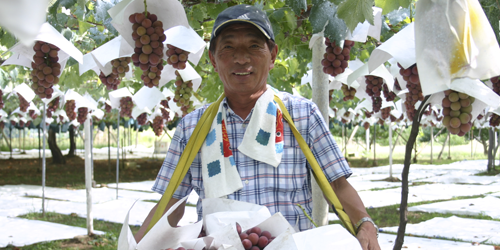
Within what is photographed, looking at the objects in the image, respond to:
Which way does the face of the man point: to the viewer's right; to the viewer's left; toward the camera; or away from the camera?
toward the camera

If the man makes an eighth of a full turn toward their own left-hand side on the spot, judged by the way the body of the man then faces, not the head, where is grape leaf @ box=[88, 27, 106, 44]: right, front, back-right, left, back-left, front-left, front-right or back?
back

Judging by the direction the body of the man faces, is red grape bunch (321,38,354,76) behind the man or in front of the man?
behind

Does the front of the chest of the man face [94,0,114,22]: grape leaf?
no

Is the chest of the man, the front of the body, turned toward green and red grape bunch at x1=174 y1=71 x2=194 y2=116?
no

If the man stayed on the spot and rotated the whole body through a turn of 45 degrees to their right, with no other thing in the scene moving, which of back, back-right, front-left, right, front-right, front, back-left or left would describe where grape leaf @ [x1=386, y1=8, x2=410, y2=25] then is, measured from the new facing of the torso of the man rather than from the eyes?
back

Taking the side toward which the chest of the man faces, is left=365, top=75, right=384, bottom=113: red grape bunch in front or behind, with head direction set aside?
behind

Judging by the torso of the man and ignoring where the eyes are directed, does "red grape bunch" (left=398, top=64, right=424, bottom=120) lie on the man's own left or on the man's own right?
on the man's own left

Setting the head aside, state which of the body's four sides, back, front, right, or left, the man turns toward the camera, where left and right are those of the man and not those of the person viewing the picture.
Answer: front
